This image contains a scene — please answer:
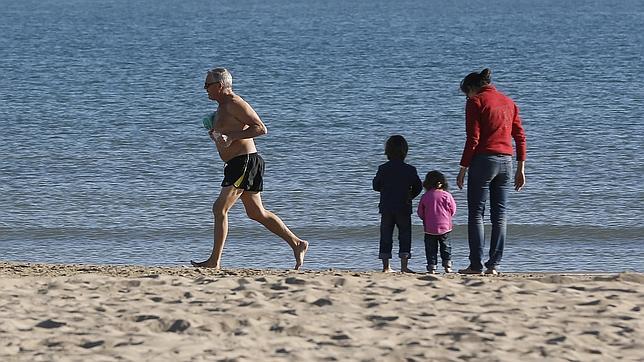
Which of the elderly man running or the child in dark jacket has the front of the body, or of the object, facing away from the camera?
the child in dark jacket

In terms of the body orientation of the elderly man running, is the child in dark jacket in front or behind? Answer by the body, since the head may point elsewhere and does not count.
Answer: behind

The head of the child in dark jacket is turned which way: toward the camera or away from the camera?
away from the camera

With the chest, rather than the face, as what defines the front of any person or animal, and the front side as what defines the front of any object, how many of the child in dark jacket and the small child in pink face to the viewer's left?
0

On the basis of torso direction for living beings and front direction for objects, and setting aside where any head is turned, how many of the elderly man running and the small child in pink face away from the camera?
1

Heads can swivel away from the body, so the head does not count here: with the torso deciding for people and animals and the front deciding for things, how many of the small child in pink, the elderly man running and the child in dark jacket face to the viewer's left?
1

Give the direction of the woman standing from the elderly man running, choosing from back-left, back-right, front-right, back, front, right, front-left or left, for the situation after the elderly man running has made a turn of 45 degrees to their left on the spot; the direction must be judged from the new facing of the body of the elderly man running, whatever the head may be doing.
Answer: back-left

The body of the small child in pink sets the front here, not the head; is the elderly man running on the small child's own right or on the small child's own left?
on the small child's own left

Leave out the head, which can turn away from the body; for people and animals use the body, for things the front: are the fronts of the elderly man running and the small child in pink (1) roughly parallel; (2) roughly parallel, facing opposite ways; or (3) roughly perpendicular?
roughly perpendicular

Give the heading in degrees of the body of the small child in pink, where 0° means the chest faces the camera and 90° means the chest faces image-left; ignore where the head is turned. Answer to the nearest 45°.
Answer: approximately 180°

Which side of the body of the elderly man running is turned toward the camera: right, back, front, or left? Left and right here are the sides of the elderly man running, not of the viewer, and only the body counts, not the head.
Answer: left

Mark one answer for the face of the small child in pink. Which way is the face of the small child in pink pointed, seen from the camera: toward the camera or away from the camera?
away from the camera

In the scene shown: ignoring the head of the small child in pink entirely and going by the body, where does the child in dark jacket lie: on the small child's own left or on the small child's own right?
on the small child's own left

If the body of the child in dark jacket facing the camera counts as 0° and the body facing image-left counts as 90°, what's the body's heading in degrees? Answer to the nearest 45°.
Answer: approximately 180°

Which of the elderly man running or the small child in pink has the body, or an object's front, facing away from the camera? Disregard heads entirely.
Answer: the small child in pink

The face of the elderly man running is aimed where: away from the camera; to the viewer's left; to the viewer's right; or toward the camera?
to the viewer's left

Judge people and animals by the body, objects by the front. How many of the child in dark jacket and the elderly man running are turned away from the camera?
1
